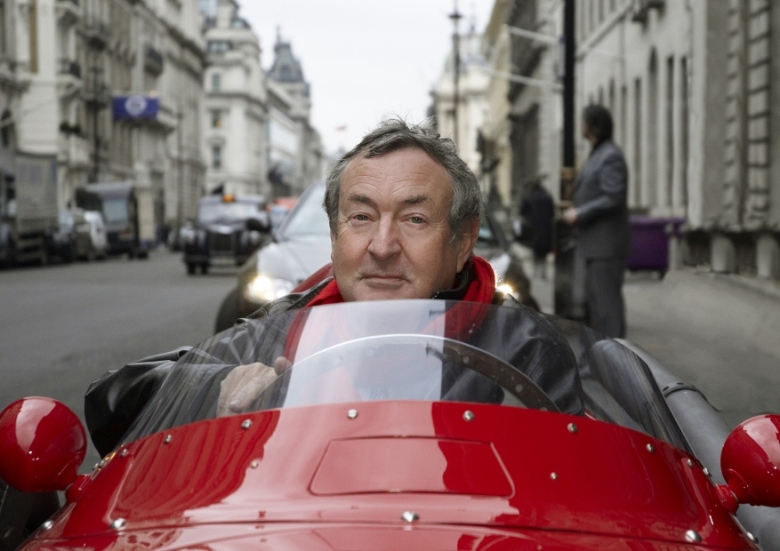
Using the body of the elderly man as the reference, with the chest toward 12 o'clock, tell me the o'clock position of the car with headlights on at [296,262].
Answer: The car with headlights on is roughly at 6 o'clock from the elderly man.

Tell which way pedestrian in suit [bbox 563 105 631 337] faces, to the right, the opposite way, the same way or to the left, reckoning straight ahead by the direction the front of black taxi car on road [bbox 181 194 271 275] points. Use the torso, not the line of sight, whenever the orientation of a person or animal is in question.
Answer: to the right

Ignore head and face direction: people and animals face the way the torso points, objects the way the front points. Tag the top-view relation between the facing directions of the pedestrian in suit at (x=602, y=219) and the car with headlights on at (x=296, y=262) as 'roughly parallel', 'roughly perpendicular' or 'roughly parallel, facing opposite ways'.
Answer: roughly perpendicular

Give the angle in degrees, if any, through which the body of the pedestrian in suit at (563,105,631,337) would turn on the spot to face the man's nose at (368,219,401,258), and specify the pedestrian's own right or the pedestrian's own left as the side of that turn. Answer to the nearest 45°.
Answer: approximately 90° to the pedestrian's own left

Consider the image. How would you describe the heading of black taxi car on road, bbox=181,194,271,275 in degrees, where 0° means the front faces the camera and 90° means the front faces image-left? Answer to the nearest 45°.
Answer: approximately 0°

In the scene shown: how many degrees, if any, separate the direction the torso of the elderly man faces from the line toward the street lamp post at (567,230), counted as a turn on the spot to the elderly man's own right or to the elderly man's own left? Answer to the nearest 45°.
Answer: approximately 180°

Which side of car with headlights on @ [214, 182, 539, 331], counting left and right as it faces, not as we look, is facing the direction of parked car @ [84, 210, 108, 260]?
back

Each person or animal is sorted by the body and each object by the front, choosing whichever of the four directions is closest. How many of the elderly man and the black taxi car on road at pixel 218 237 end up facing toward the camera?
2

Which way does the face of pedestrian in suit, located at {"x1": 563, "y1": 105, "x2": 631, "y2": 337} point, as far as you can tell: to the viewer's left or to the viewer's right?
to the viewer's left

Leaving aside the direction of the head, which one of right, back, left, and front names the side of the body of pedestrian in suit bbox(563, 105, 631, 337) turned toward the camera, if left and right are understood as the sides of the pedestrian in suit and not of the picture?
left

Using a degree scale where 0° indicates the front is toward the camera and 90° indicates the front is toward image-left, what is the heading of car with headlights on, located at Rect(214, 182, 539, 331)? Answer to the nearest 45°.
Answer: approximately 0°
